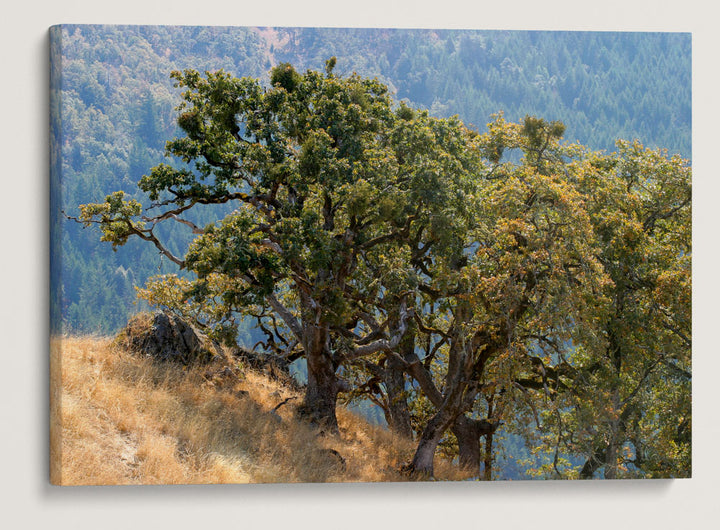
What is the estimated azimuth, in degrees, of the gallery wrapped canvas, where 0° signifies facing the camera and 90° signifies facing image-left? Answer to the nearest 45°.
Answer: approximately 0°
